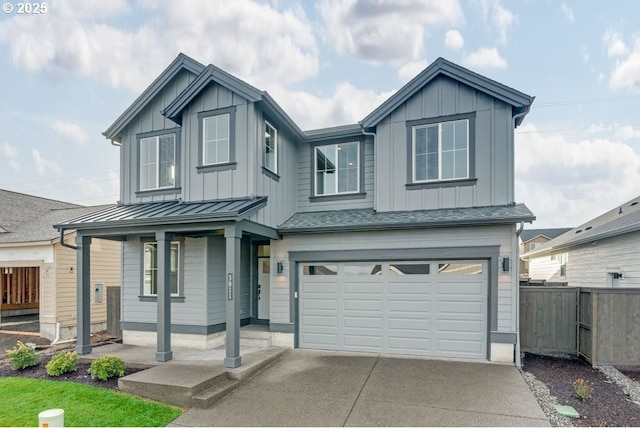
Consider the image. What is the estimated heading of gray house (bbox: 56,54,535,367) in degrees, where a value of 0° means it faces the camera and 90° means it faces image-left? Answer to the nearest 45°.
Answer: approximately 0°

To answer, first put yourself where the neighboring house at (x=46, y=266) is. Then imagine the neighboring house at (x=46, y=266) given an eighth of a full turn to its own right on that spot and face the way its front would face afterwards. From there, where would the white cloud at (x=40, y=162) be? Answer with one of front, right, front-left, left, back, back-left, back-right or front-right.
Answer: back-right

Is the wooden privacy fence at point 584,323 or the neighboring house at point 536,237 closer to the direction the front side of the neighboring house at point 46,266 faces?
the wooden privacy fence

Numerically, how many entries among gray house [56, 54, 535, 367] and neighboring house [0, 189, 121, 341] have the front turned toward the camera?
2

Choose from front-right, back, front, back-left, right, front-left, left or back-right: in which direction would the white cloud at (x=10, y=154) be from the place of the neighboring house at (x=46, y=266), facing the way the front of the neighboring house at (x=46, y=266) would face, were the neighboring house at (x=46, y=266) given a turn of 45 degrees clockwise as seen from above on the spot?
back-right

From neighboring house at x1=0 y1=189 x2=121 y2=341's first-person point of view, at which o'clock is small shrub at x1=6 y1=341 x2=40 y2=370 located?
The small shrub is roughly at 12 o'clock from the neighboring house.

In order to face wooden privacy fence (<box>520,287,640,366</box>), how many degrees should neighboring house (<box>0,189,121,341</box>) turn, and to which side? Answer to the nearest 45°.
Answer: approximately 45° to its left

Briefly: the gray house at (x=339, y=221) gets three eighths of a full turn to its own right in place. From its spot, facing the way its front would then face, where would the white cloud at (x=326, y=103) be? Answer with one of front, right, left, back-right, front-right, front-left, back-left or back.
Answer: front-right
